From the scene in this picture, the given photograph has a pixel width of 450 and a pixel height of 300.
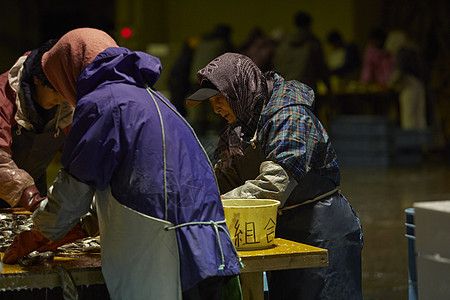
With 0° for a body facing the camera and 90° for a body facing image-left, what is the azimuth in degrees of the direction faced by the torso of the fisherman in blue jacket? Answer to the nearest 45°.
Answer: approximately 135°

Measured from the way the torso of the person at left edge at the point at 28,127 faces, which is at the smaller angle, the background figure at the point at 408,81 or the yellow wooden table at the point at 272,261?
the yellow wooden table

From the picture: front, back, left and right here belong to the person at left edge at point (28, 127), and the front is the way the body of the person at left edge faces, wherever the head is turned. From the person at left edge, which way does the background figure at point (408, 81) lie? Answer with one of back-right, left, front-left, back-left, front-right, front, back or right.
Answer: left

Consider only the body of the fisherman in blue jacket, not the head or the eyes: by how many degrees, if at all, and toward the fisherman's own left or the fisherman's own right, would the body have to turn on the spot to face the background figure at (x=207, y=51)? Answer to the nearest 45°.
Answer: approximately 45° to the fisherman's own right

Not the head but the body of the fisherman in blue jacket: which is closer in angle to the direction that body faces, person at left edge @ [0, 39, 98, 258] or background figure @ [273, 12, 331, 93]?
the person at left edge

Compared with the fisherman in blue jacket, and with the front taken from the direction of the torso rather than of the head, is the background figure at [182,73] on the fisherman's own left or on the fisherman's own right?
on the fisherman's own right

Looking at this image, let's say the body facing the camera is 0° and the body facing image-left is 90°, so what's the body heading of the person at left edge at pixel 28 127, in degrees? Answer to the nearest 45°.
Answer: approximately 315°

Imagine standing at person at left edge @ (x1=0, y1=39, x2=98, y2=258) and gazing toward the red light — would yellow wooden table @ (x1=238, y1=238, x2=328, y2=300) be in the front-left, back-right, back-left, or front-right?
back-right

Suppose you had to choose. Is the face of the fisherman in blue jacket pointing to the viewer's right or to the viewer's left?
to the viewer's left
